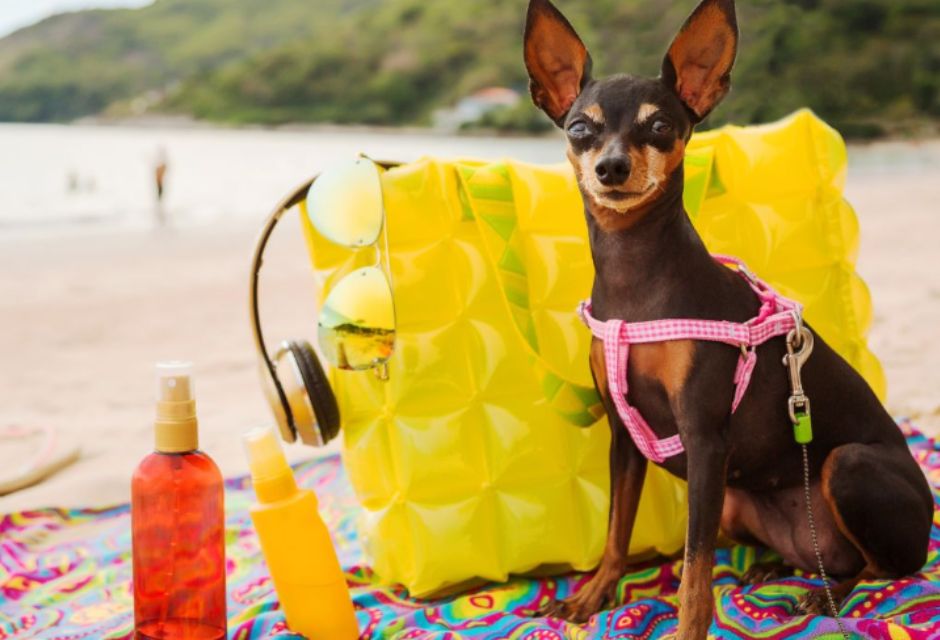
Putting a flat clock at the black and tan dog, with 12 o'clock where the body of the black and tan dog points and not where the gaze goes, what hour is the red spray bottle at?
The red spray bottle is roughly at 1 o'clock from the black and tan dog.

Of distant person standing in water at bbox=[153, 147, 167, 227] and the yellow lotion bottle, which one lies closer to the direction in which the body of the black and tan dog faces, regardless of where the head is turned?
the yellow lotion bottle

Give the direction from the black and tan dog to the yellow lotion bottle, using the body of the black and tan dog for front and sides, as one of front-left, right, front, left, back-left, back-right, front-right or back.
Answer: front-right

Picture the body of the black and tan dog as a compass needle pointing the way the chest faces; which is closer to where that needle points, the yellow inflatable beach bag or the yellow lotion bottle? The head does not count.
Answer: the yellow lotion bottle

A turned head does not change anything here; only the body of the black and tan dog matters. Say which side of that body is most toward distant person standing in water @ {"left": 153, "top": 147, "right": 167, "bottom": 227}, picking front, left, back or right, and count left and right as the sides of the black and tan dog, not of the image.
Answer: right
